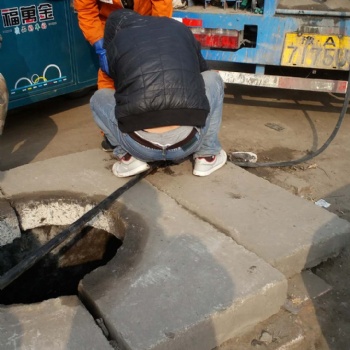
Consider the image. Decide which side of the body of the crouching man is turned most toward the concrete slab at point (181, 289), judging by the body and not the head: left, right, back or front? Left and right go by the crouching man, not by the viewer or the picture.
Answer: back

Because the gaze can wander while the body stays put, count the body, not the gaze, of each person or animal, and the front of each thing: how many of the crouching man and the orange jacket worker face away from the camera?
1

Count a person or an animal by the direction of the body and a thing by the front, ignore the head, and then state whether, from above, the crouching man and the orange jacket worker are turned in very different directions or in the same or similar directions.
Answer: very different directions

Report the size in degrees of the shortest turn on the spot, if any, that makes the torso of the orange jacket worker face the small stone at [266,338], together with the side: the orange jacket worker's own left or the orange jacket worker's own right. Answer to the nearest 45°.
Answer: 0° — they already face it

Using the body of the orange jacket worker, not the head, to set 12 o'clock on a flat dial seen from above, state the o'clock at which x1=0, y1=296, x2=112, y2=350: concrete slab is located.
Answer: The concrete slab is roughly at 12 o'clock from the orange jacket worker.

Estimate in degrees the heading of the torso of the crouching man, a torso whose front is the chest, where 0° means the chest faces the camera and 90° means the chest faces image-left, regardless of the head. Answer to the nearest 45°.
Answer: approximately 180°

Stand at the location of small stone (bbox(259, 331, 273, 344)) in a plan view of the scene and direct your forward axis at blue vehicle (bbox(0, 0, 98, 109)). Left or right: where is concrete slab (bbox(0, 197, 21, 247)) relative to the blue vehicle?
left

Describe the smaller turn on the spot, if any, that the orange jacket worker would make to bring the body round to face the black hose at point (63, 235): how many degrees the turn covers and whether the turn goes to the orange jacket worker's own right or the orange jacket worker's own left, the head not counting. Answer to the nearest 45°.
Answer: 0° — they already face it

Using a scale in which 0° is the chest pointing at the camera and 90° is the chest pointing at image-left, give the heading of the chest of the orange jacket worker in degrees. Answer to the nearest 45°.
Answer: approximately 0°

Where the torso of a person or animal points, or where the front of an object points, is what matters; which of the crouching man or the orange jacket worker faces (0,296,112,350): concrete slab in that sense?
the orange jacket worker

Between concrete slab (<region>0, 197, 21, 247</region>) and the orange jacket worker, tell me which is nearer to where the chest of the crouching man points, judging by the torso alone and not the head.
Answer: the orange jacket worker

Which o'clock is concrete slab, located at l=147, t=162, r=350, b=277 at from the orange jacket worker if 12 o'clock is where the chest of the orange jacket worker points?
The concrete slab is roughly at 11 o'clock from the orange jacket worker.

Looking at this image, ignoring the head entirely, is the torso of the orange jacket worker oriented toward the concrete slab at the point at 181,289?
yes
